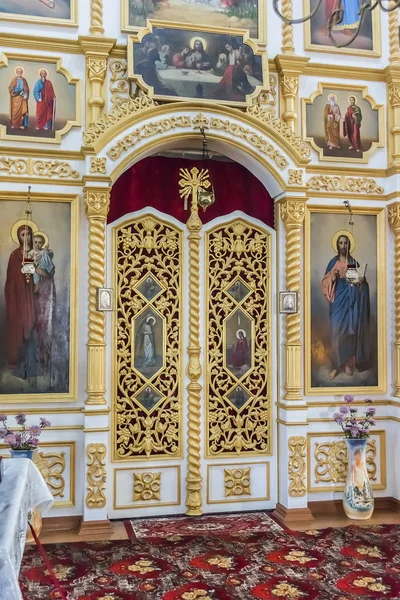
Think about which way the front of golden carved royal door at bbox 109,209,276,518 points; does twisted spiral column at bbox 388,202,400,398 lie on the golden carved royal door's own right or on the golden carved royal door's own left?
on the golden carved royal door's own left

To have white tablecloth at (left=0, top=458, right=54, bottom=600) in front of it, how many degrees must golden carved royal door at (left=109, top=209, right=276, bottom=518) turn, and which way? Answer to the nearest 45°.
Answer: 0° — it already faces it

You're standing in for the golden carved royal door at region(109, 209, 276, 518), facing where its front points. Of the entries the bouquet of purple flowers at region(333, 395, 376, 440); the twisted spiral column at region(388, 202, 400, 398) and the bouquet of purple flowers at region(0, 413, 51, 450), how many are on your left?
2

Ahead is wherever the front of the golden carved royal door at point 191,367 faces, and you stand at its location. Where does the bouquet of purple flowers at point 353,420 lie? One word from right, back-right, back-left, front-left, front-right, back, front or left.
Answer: left

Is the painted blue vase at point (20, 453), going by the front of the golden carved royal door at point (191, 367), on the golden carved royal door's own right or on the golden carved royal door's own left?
on the golden carved royal door's own right

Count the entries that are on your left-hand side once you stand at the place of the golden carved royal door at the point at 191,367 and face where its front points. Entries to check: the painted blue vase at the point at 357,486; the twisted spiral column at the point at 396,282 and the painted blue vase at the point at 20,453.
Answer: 2

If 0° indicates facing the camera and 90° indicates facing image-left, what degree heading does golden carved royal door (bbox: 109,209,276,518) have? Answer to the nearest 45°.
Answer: approximately 0°

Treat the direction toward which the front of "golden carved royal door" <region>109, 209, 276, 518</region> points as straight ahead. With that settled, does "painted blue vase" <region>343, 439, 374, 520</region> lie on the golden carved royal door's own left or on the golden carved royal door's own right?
on the golden carved royal door's own left
